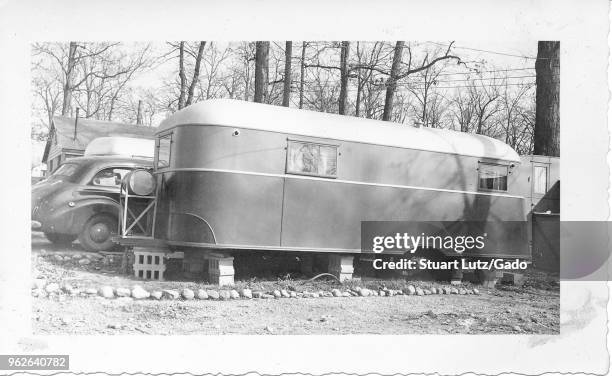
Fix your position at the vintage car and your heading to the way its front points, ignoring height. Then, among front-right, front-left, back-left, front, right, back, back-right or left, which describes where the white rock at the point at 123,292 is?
back-right

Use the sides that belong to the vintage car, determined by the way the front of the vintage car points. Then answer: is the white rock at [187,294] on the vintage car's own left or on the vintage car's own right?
on the vintage car's own right

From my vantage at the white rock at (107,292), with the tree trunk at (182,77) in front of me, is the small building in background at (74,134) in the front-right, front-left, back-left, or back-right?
front-left

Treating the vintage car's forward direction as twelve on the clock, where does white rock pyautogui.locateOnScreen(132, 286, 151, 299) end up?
The white rock is roughly at 4 o'clock from the vintage car.
